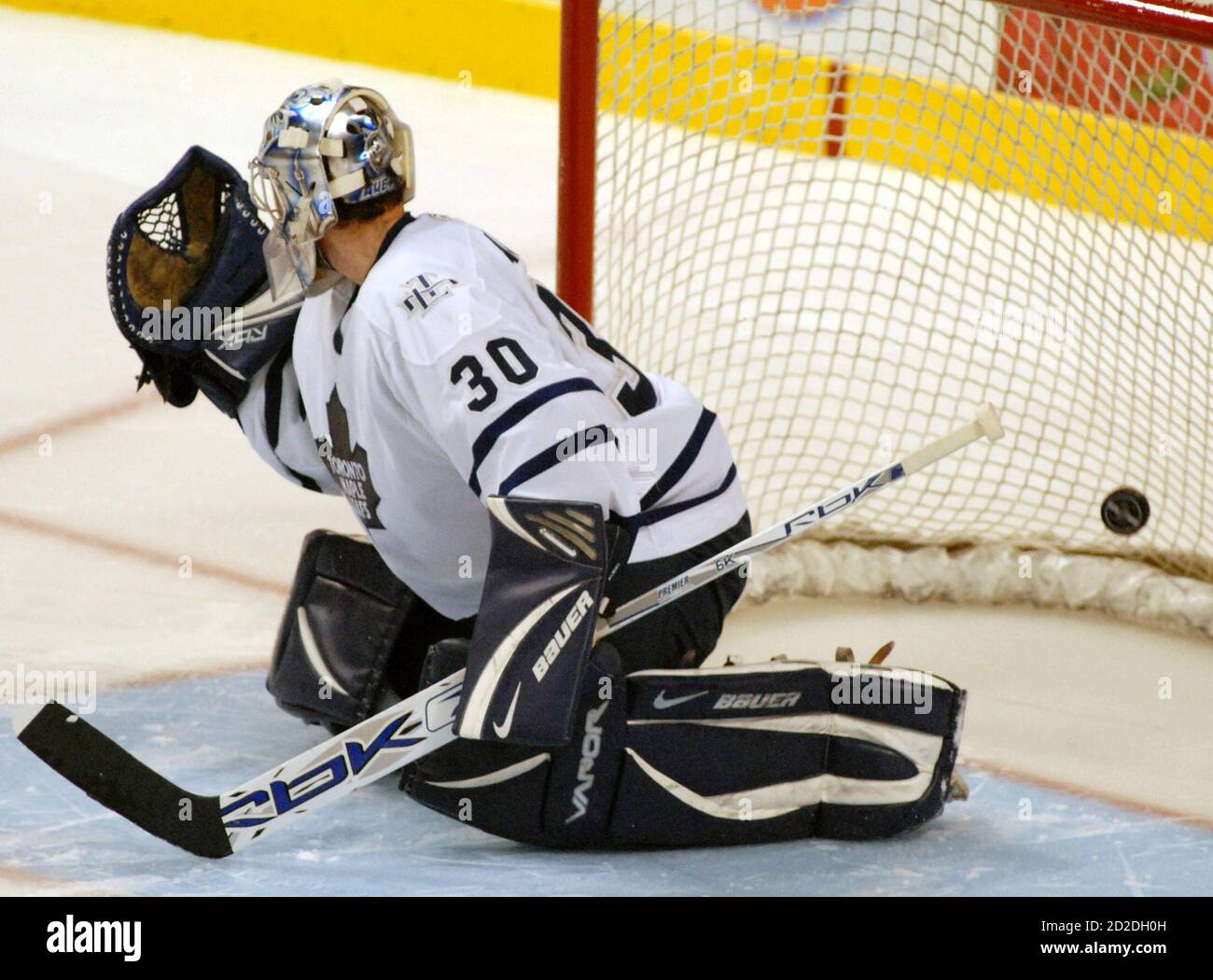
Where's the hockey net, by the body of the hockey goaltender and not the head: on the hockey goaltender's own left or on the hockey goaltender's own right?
on the hockey goaltender's own right

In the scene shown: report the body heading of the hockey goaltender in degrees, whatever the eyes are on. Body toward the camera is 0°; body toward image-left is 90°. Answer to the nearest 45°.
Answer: approximately 90°

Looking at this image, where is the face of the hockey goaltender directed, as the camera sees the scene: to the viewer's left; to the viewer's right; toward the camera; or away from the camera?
to the viewer's left

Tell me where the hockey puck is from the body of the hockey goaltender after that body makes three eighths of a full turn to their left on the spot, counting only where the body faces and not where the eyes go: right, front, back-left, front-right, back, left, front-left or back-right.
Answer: left

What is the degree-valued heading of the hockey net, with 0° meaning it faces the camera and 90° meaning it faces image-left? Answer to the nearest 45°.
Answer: approximately 45°
